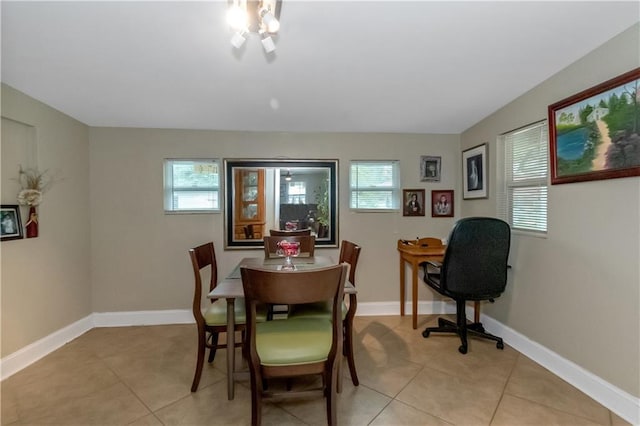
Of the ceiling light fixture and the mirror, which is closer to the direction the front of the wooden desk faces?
the ceiling light fixture

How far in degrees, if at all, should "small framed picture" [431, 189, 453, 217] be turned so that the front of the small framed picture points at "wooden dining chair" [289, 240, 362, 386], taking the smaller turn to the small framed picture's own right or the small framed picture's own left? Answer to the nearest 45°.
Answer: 0° — it already faces it

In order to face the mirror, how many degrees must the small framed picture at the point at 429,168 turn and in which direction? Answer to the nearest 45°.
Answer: approximately 45° to its right

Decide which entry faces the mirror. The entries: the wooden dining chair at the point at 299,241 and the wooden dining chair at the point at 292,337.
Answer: the wooden dining chair at the point at 292,337

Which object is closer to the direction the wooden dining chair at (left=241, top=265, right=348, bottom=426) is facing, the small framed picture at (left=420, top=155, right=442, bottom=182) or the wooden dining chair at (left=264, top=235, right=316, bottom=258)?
the wooden dining chair

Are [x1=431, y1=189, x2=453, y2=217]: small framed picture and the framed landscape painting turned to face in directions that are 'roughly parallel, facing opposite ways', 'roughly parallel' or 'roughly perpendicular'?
roughly perpendicular

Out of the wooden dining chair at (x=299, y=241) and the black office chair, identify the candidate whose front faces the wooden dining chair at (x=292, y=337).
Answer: the wooden dining chair at (x=299, y=241)

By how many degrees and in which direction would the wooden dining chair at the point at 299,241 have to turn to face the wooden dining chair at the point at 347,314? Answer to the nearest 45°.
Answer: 0° — it already faces it

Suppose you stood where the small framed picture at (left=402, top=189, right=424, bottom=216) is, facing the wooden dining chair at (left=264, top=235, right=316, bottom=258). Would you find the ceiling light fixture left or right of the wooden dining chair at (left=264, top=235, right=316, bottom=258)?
left

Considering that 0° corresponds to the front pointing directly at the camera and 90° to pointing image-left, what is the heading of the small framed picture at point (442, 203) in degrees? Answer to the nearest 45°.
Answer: approximately 0°

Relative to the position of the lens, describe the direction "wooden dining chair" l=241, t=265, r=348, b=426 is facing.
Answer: facing away from the viewer

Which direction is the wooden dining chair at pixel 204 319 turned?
to the viewer's right

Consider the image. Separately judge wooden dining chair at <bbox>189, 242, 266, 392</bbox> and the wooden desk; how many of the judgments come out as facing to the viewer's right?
1

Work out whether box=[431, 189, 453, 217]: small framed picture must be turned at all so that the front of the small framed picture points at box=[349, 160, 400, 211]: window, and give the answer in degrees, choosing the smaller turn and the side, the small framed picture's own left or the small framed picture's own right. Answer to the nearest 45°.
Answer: approximately 45° to the small framed picture's own right

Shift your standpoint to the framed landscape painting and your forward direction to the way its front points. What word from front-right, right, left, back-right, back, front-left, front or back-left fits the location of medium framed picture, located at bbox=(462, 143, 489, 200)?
right
